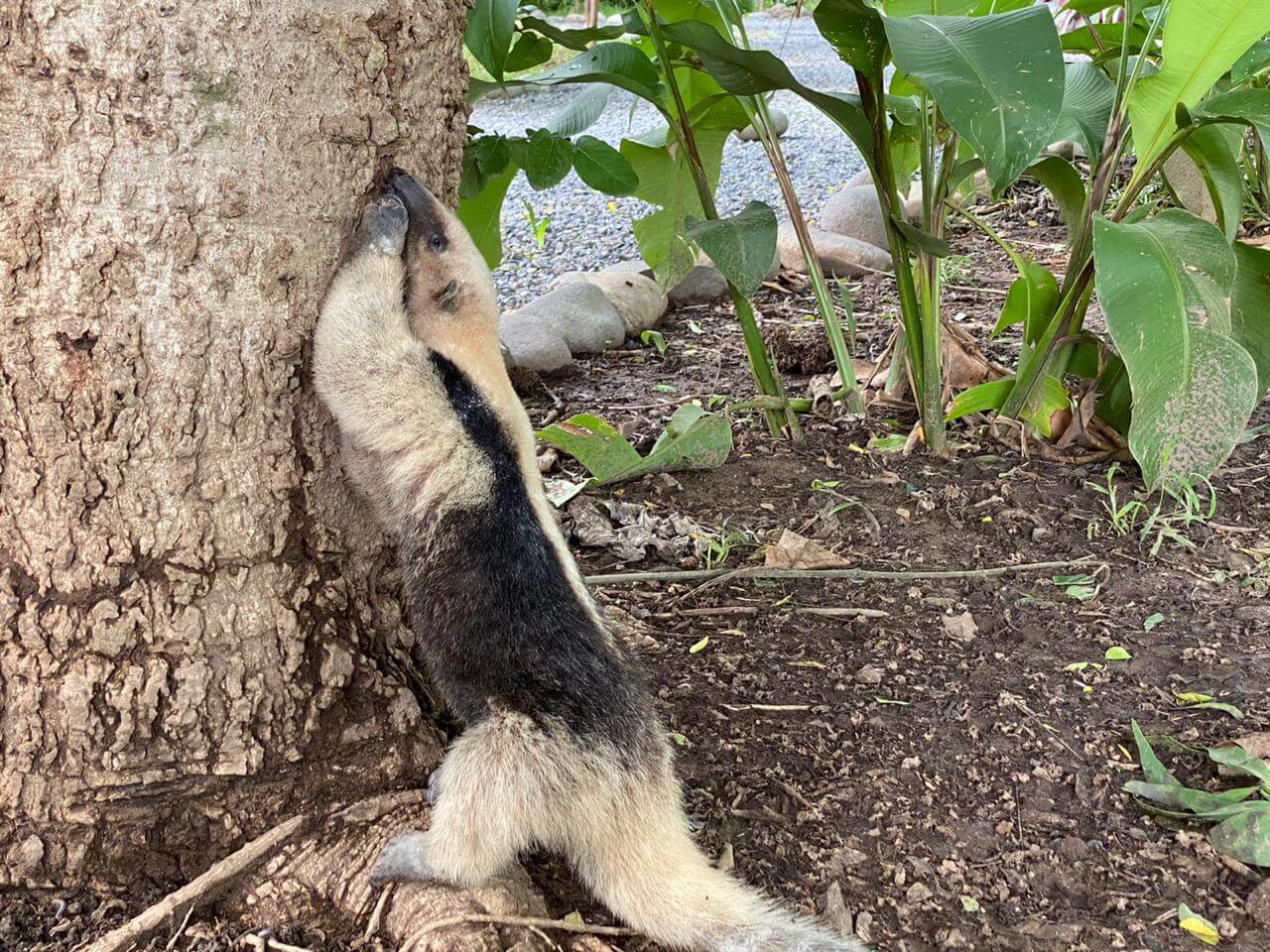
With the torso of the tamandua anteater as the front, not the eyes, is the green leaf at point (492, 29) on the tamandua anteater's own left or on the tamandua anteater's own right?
on the tamandua anteater's own right

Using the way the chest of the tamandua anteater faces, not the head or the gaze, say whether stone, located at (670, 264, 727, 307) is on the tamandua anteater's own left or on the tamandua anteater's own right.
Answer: on the tamandua anteater's own right

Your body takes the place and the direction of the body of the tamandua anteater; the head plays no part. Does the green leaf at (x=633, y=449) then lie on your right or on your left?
on your right

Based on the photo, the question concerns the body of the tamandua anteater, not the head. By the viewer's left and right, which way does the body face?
facing to the left of the viewer

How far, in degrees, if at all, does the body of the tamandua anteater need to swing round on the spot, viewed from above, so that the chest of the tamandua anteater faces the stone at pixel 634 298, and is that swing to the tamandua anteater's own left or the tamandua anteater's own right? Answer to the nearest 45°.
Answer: approximately 90° to the tamandua anteater's own right

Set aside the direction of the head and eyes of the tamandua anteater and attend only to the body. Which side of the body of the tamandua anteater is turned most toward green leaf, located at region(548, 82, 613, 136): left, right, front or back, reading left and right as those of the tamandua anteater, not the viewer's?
right

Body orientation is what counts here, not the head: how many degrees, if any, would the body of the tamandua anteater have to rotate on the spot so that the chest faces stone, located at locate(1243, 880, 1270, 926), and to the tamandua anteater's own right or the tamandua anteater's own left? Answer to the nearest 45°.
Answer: approximately 180°

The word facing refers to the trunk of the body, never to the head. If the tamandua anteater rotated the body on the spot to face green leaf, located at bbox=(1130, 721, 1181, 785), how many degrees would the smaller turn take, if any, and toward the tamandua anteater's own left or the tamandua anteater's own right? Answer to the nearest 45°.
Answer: approximately 180°

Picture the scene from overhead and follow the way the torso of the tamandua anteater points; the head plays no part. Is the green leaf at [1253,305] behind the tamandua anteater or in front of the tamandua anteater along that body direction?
behind

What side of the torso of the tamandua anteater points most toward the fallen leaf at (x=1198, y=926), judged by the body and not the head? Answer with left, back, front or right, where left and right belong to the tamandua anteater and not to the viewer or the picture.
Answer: back

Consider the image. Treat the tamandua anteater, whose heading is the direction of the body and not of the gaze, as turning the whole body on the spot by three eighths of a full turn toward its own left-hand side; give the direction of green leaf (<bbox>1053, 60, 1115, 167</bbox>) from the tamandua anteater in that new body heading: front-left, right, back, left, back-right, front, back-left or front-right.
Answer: left
